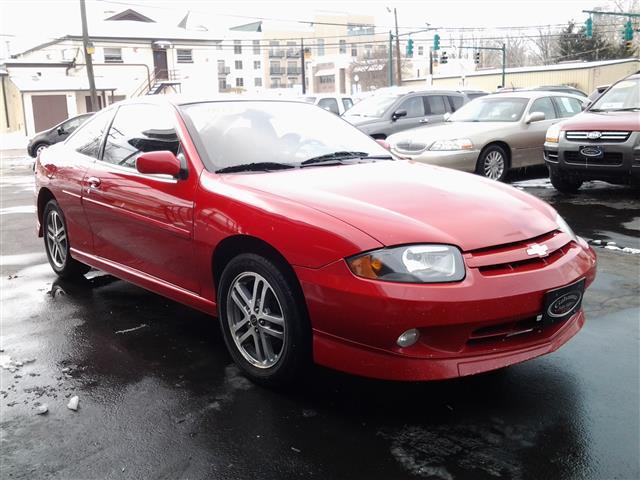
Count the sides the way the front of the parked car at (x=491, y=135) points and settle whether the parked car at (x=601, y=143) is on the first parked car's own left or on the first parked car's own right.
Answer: on the first parked car's own left

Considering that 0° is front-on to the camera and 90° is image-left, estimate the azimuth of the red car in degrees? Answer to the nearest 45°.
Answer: approximately 315°

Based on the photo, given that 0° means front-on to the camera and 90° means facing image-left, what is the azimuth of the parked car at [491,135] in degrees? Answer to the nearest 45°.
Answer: approximately 45°

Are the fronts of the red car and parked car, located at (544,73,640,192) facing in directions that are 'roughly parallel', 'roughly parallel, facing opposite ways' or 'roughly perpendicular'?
roughly perpendicular

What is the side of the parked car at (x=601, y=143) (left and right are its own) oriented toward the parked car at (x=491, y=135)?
right

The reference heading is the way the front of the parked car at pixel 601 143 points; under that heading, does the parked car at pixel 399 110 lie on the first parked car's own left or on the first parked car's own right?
on the first parked car's own right

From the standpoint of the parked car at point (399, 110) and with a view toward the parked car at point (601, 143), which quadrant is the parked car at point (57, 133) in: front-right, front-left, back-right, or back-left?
back-right

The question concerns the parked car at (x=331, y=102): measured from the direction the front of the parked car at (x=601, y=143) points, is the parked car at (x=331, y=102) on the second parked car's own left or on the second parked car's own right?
on the second parked car's own right

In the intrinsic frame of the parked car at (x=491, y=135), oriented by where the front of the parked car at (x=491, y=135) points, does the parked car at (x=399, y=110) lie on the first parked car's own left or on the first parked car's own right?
on the first parked car's own right

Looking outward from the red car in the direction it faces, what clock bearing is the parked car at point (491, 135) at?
The parked car is roughly at 8 o'clock from the red car.

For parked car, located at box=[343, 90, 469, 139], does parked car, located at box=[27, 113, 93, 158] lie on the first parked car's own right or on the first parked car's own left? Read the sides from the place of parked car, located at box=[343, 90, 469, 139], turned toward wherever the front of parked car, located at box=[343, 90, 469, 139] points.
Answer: on the first parked car's own right

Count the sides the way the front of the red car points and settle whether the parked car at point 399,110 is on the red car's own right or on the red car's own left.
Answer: on the red car's own left

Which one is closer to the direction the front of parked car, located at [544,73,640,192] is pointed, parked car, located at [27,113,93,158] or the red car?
the red car
